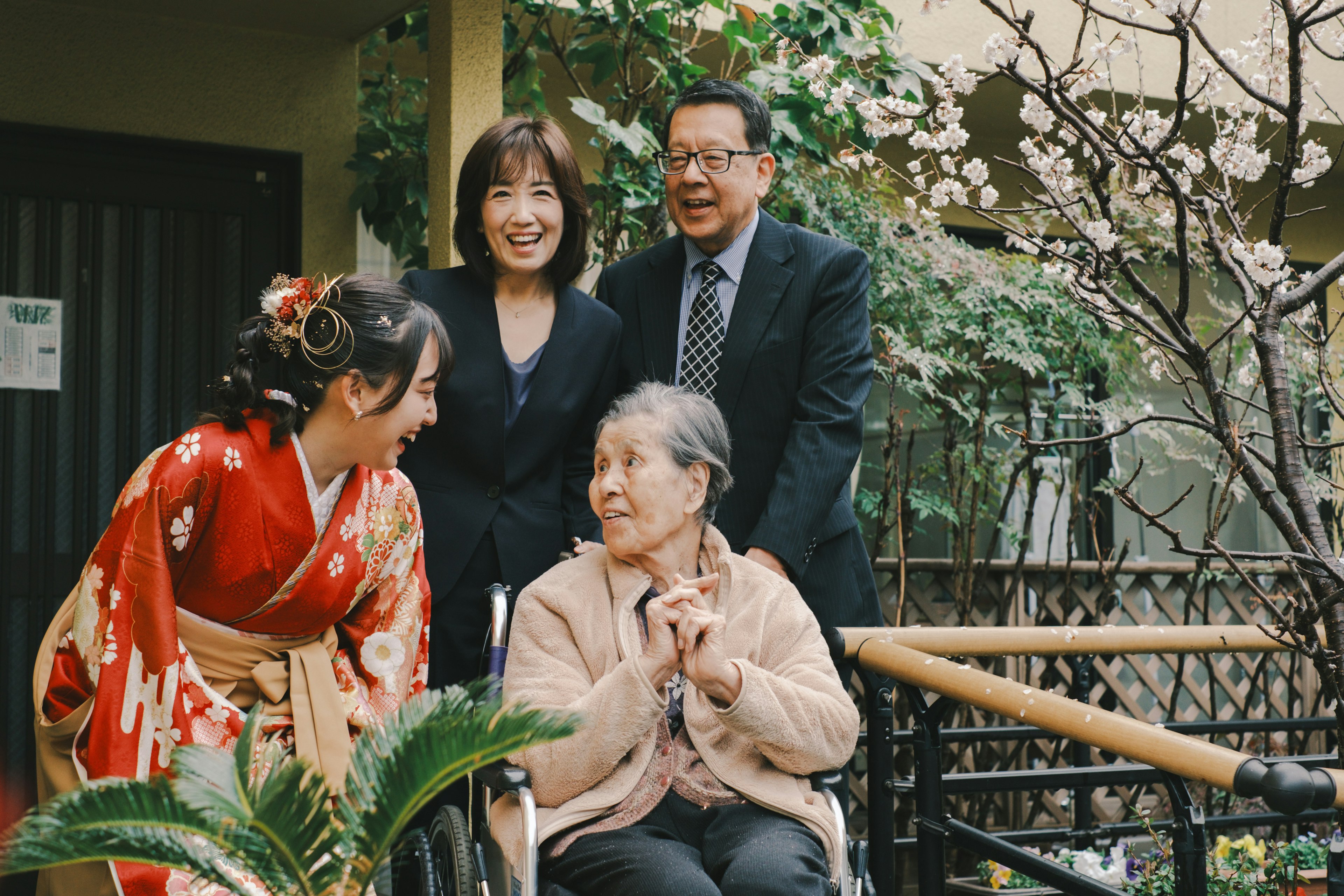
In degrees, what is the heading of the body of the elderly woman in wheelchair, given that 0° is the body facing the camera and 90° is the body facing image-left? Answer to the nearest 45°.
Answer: approximately 0°

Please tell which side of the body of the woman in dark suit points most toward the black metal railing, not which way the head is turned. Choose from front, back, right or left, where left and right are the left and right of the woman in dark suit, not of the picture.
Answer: left

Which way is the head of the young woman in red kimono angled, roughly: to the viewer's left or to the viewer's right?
to the viewer's right

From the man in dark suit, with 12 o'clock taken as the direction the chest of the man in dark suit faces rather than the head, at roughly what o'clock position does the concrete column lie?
The concrete column is roughly at 3 o'clock from the man in dark suit.

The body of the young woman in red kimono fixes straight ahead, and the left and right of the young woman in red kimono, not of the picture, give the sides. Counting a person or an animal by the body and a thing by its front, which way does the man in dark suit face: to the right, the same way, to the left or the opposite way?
to the right

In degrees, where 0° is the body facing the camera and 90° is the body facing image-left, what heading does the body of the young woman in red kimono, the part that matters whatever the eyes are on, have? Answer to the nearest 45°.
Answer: approximately 315°

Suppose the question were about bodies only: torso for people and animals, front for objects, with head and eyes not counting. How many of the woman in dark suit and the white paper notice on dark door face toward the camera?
2

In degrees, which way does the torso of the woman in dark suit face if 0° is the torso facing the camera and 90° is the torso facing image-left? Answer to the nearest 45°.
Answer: approximately 0°

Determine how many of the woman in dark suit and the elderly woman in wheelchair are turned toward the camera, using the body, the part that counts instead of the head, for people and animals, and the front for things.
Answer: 2
